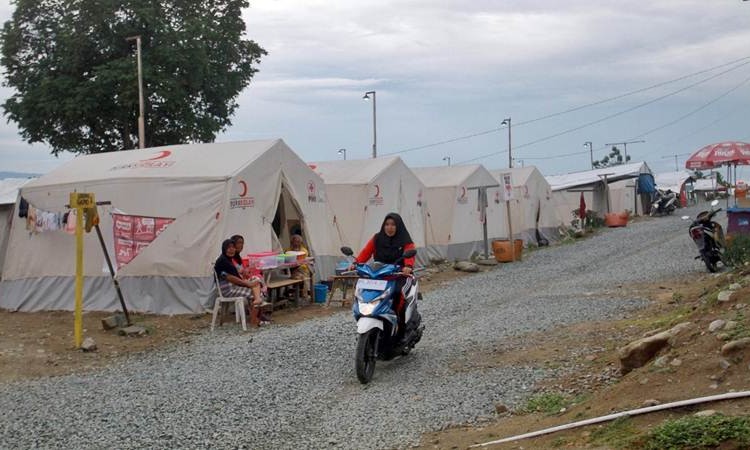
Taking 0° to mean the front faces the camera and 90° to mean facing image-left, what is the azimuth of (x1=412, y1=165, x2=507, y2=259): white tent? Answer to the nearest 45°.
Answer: approximately 315°

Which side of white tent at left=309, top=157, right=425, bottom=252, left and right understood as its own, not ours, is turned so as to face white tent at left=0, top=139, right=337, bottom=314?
right

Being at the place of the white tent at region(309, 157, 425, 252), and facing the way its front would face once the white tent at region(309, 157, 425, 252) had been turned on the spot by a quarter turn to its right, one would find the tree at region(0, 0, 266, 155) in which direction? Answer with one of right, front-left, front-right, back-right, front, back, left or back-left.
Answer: right

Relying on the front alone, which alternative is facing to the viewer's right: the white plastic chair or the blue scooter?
the white plastic chair

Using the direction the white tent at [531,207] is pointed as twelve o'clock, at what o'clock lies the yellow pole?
The yellow pole is roughly at 2 o'clock from the white tent.

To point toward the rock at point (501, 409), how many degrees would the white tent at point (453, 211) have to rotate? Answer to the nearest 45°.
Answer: approximately 45° to its right

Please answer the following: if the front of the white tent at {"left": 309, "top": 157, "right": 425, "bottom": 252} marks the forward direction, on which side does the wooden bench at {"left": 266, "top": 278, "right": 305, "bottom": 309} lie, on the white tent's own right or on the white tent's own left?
on the white tent's own right

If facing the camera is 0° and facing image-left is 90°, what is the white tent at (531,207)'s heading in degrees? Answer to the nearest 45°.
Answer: approximately 315°

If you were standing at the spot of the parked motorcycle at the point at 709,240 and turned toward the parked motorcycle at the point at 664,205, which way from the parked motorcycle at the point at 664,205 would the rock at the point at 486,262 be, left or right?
left

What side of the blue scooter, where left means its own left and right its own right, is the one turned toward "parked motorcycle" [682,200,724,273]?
back

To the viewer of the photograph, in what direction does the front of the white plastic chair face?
facing to the right of the viewer
